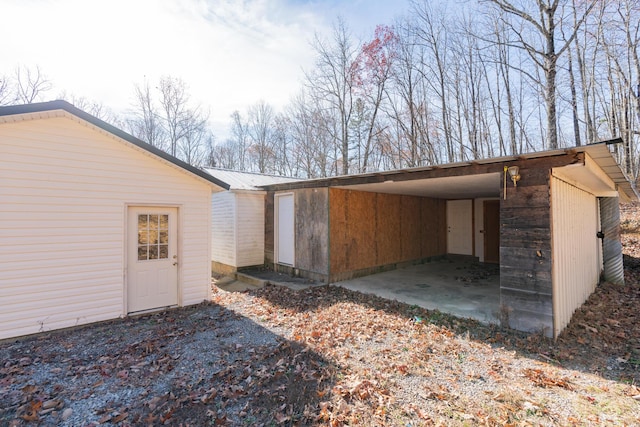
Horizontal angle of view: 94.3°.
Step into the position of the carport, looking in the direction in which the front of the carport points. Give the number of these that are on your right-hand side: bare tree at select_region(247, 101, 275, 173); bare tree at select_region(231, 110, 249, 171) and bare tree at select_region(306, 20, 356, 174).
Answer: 3

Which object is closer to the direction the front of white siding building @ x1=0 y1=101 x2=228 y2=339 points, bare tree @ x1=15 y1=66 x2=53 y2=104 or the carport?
the carport

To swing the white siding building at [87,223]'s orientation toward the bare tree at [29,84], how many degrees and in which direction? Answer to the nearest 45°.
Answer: approximately 135° to its left

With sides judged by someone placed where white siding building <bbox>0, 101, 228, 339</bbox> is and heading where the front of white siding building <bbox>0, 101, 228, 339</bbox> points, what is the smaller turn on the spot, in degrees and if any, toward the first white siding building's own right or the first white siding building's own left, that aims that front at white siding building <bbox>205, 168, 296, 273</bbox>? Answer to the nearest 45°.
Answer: approximately 90° to the first white siding building's own left

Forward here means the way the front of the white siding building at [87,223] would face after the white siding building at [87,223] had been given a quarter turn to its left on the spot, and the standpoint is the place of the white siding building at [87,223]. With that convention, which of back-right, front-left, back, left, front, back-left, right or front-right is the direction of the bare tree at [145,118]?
front-left

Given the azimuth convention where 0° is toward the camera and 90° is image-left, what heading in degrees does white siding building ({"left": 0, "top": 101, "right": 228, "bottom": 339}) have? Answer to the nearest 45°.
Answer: approximately 315°

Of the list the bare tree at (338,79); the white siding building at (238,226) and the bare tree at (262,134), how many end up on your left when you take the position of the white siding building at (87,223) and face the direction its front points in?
3

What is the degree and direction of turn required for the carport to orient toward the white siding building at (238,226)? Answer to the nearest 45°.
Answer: approximately 45° to its right

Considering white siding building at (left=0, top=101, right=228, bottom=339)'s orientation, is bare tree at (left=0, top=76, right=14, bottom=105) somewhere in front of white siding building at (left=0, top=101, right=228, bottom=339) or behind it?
behind

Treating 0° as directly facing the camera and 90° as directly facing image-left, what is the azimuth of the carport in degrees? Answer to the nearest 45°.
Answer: approximately 45°

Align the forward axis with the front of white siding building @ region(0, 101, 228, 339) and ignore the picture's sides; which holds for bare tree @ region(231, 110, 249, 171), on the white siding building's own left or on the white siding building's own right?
on the white siding building's own left

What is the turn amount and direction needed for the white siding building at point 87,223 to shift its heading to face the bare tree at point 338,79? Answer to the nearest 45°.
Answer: approximately 90° to its left

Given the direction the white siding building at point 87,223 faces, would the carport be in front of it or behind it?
in front
